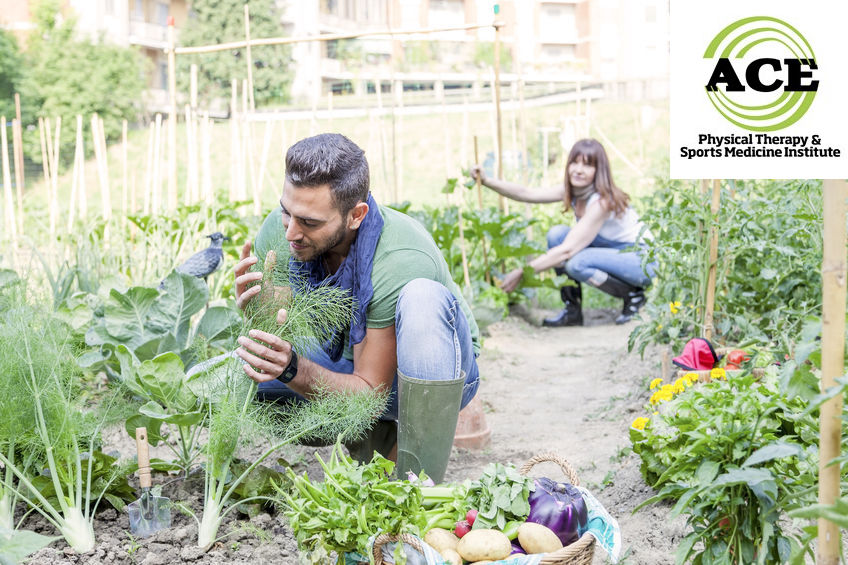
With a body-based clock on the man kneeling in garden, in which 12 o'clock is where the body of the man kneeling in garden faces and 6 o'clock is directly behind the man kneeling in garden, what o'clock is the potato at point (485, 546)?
The potato is roughly at 10 o'clock from the man kneeling in garden.

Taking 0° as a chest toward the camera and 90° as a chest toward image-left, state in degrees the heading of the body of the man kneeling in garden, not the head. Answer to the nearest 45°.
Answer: approximately 45°

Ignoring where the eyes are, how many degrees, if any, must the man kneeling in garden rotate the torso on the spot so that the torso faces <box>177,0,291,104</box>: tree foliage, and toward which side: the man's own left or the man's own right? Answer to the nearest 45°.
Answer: approximately 135° to the man's own right

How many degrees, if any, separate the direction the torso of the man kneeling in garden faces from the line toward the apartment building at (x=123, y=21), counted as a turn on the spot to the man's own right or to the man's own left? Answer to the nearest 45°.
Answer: approximately 135° to the man's own right

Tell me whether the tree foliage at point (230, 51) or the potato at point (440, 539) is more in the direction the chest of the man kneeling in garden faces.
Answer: the potato

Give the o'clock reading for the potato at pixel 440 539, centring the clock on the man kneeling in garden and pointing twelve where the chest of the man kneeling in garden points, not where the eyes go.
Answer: The potato is roughly at 10 o'clock from the man kneeling in garden.

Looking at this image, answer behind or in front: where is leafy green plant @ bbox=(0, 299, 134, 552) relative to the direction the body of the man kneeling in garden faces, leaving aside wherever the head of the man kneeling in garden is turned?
in front

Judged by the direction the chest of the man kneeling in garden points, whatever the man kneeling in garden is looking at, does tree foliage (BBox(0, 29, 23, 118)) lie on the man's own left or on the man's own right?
on the man's own right

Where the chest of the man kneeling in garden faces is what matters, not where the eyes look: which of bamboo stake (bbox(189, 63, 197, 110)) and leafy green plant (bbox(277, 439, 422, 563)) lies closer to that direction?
the leafy green plant

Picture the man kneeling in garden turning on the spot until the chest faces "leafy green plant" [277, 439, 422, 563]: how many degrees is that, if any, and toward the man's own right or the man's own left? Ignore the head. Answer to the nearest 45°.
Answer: approximately 45° to the man's own left

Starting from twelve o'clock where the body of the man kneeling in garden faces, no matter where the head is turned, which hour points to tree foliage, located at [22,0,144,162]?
The tree foliage is roughly at 4 o'clock from the man kneeling in garden.
